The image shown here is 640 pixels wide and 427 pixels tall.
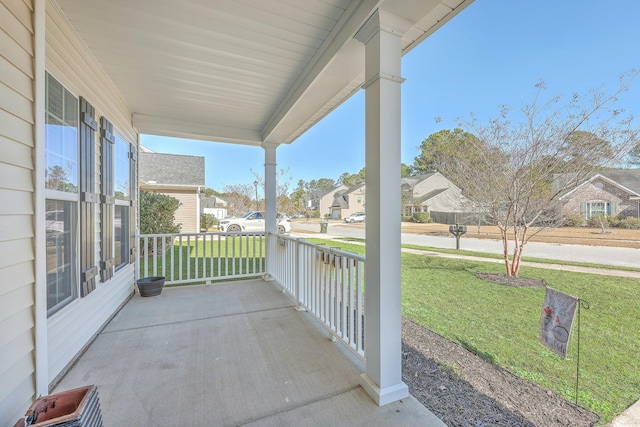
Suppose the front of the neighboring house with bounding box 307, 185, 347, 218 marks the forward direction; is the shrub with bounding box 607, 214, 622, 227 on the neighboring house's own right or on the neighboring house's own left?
on the neighboring house's own left

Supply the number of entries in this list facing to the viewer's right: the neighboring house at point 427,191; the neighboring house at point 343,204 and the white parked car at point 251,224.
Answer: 0

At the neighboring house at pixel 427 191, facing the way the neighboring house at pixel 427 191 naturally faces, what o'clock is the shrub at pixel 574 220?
The shrub is roughly at 10 o'clock from the neighboring house.

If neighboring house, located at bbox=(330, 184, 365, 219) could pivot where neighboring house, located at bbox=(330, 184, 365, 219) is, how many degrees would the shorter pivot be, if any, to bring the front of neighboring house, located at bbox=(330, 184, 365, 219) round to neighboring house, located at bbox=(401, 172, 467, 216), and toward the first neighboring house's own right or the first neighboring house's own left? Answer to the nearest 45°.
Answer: approximately 45° to the first neighboring house's own left

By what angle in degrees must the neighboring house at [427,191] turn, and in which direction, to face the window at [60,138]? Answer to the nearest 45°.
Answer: approximately 45° to its left

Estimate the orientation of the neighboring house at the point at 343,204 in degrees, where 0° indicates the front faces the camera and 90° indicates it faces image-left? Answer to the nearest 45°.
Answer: approximately 45°

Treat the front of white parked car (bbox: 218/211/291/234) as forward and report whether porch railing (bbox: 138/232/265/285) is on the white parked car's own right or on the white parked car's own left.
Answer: on the white parked car's own left

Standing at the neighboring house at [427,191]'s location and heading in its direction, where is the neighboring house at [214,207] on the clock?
the neighboring house at [214,207] is roughly at 2 o'clock from the neighboring house at [427,191].

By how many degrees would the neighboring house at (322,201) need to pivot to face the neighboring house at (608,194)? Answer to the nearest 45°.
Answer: approximately 45° to its left

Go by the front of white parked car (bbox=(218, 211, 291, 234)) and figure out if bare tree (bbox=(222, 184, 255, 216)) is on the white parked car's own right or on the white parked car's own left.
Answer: on the white parked car's own right

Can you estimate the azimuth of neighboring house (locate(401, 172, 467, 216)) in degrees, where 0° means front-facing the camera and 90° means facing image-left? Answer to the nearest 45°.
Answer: approximately 45°

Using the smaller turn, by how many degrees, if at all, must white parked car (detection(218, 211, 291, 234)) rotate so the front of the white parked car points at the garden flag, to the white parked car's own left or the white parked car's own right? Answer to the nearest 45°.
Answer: approximately 90° to the white parked car's own left

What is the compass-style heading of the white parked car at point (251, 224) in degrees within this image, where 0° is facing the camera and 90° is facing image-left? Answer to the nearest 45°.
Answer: approximately 90°

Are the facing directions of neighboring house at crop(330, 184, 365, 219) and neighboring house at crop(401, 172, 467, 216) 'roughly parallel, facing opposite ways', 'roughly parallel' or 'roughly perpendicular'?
roughly parallel
